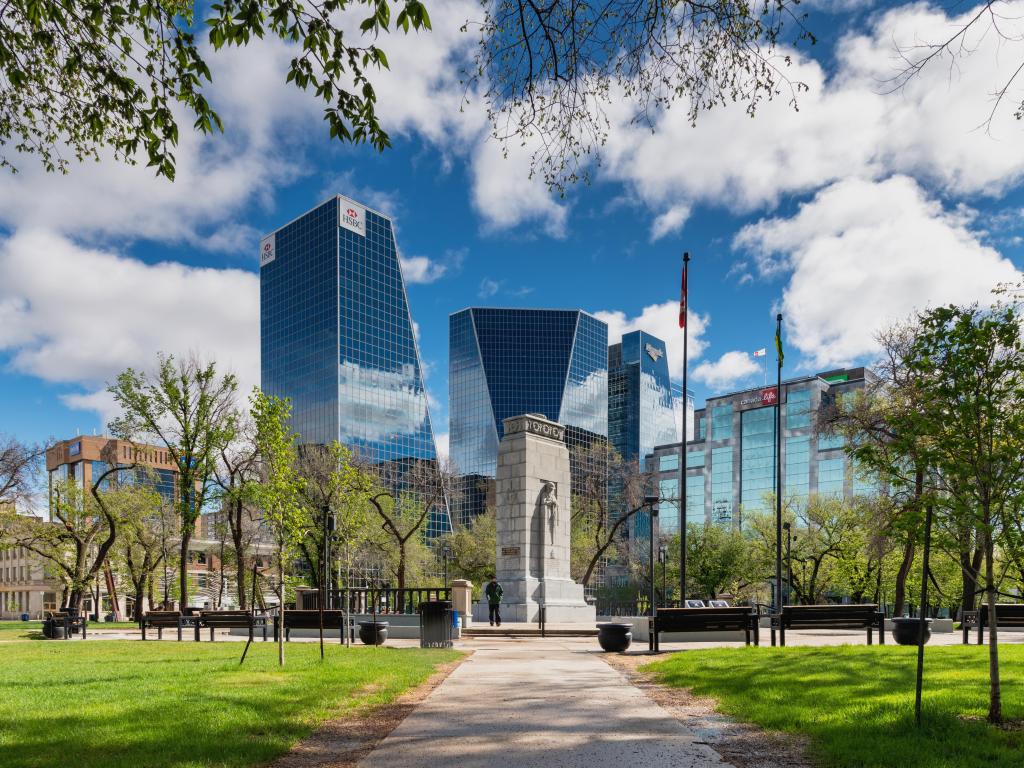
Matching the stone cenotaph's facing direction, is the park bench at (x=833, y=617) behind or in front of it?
in front

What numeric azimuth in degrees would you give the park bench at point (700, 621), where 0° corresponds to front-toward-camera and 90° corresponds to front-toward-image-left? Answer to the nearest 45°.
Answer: approximately 180°

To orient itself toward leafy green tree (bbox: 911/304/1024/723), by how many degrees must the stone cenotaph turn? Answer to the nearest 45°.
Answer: approximately 45° to its right

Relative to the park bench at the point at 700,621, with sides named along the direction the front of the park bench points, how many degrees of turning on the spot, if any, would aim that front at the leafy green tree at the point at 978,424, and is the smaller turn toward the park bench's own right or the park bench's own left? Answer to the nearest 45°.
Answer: approximately 180°

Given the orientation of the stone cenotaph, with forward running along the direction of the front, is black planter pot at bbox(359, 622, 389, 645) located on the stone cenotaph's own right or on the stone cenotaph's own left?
on the stone cenotaph's own right

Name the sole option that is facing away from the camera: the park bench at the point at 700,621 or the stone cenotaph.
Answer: the park bench

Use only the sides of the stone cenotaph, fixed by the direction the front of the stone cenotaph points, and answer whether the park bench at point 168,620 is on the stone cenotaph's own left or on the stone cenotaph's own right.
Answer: on the stone cenotaph's own right

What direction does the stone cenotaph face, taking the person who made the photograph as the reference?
facing the viewer and to the right of the viewer

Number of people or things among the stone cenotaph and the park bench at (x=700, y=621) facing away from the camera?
1

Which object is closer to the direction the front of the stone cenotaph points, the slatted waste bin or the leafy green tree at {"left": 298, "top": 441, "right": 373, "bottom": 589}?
the slatted waste bin

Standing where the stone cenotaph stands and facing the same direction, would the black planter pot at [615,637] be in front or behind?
in front

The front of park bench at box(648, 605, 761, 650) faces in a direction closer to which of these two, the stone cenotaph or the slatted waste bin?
the stone cenotaph
